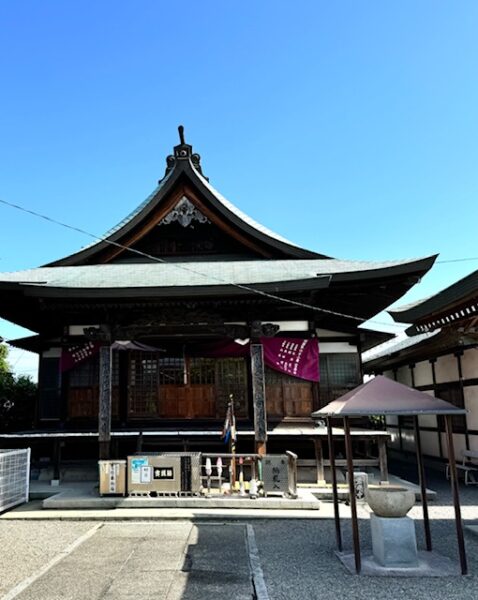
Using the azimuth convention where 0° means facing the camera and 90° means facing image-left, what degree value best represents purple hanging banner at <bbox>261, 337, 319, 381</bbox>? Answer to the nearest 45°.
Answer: approximately 0°

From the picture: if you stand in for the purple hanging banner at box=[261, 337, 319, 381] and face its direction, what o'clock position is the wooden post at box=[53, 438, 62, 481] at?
The wooden post is roughly at 3 o'clock from the purple hanging banner.

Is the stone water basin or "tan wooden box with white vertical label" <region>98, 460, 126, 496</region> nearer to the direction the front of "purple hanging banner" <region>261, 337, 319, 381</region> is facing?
the stone water basin

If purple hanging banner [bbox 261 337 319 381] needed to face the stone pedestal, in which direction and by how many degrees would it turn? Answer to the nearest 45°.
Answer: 0° — it already faces it

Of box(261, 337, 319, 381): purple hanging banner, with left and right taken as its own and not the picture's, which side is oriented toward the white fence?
right

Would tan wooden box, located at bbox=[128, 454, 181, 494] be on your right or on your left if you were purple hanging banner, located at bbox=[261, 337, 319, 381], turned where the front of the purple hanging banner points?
on your right

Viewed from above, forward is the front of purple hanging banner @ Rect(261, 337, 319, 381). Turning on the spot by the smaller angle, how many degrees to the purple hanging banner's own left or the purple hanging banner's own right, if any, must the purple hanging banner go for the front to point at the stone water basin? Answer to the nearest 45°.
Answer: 0° — it already faces it

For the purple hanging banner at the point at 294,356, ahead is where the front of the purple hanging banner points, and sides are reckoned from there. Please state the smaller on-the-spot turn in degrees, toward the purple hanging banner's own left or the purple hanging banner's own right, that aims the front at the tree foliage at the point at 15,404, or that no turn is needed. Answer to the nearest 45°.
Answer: approximately 135° to the purple hanging banner's own right

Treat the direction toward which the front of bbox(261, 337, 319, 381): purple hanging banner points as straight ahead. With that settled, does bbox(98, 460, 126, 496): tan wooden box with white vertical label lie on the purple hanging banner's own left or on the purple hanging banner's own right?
on the purple hanging banner's own right

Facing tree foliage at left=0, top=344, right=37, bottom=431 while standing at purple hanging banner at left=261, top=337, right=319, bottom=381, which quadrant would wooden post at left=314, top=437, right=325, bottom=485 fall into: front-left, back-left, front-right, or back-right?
back-left

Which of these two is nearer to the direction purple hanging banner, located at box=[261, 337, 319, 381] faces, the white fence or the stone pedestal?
the stone pedestal
